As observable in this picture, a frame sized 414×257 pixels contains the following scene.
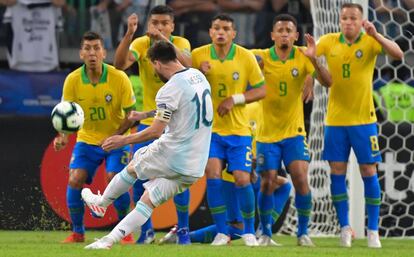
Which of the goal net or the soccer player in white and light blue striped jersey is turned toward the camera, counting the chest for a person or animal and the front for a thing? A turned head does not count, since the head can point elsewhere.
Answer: the goal net

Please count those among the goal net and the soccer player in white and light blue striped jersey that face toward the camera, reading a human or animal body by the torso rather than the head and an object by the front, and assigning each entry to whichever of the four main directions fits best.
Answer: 1

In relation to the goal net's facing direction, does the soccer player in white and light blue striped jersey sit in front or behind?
in front

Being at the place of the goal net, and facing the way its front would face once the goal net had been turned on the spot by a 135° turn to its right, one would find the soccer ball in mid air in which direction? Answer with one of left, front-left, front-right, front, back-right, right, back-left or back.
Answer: left

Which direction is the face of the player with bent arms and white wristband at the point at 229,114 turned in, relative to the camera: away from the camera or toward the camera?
toward the camera

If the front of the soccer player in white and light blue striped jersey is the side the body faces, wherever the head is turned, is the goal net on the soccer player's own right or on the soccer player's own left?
on the soccer player's own right

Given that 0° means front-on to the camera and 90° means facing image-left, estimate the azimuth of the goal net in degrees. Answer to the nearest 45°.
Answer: approximately 0°

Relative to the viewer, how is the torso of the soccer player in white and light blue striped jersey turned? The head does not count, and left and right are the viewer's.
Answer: facing away from the viewer and to the left of the viewer
